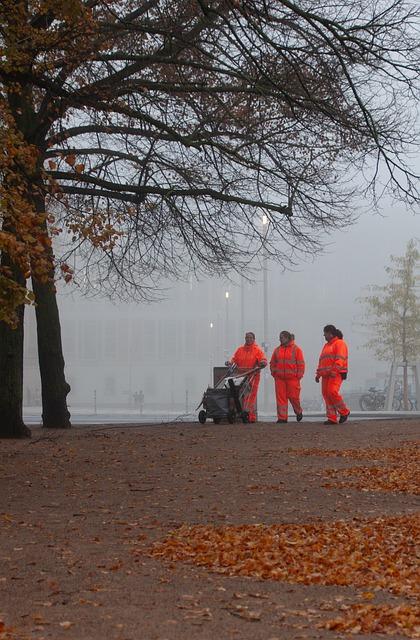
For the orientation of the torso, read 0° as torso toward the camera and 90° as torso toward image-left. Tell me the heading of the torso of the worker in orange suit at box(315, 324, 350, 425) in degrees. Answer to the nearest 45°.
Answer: approximately 90°

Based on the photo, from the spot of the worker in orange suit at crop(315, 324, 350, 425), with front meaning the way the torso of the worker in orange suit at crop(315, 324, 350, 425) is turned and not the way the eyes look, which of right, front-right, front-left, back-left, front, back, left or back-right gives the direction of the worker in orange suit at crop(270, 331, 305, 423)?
front-right

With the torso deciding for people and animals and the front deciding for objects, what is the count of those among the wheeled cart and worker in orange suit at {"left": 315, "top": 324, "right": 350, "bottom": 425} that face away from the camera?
0

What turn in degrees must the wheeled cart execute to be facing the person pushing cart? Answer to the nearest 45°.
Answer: approximately 180°

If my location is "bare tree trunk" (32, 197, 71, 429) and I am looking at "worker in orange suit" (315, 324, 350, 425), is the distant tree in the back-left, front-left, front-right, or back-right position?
front-left

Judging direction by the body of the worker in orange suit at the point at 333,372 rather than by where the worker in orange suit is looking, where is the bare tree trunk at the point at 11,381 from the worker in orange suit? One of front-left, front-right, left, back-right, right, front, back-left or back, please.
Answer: front-left

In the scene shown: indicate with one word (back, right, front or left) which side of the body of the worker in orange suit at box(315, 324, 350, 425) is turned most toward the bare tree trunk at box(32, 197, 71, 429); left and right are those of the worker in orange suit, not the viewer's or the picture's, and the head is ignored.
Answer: front

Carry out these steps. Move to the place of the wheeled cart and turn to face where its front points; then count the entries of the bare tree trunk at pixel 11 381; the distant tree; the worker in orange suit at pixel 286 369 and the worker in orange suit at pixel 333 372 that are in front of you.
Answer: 1

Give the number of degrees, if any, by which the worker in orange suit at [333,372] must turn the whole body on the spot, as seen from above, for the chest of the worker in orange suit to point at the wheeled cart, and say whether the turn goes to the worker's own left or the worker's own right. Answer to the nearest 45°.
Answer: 0° — they already face it

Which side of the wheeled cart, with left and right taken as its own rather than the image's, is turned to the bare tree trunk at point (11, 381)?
front

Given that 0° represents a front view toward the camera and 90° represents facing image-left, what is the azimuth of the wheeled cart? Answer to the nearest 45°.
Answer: approximately 45°
